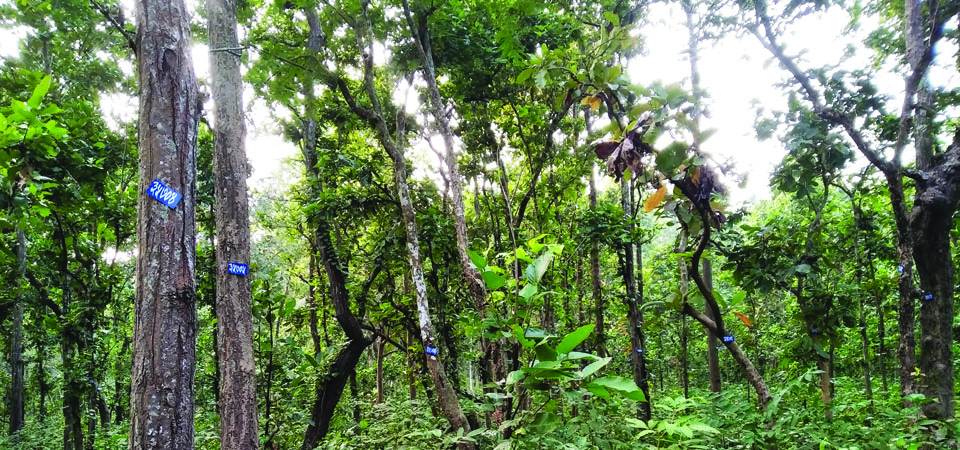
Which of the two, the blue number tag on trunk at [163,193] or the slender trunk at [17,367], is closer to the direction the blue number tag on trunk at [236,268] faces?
the blue number tag on trunk

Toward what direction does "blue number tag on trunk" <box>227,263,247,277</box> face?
toward the camera

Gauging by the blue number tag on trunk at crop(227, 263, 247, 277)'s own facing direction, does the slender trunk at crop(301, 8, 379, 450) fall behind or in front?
behind

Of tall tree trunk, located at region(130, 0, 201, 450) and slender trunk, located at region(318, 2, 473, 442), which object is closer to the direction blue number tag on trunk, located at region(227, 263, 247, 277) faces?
the tall tree trunk

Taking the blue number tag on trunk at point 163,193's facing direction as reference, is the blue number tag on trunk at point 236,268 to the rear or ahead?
to the rear

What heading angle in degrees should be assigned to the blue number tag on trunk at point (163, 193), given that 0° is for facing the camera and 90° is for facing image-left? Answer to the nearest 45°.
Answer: approximately 0°

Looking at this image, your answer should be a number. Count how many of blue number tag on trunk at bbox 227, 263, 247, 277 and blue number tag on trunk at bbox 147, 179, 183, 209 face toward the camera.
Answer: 2
